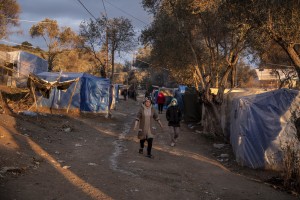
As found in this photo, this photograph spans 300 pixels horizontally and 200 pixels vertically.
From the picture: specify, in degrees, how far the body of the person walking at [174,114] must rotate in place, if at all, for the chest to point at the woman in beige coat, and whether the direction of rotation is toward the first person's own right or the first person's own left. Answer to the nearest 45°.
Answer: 0° — they already face them

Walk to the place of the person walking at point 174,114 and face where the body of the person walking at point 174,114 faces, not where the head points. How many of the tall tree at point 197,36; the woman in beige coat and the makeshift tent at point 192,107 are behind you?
2

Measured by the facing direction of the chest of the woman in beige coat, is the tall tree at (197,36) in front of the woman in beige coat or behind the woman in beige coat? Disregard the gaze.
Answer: behind

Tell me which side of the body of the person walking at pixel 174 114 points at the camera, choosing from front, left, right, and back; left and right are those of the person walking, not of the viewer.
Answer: front

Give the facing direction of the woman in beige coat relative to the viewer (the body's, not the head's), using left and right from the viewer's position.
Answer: facing the viewer

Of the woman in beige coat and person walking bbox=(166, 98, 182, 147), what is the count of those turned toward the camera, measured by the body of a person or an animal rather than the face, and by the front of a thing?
2

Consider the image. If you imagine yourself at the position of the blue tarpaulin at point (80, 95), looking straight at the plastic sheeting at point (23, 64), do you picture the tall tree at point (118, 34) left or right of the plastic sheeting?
right

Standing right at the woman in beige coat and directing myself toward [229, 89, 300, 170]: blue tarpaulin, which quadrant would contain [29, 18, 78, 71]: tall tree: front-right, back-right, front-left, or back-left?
back-left

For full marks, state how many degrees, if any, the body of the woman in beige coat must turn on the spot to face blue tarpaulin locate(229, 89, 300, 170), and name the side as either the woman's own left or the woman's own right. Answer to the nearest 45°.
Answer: approximately 90° to the woman's own left

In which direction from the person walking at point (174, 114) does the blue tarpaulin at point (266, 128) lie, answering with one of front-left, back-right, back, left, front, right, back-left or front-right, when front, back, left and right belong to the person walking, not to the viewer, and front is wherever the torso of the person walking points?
front-left

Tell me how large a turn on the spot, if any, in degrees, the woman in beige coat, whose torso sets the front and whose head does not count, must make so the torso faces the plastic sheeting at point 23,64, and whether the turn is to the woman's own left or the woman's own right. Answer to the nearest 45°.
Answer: approximately 135° to the woman's own right
